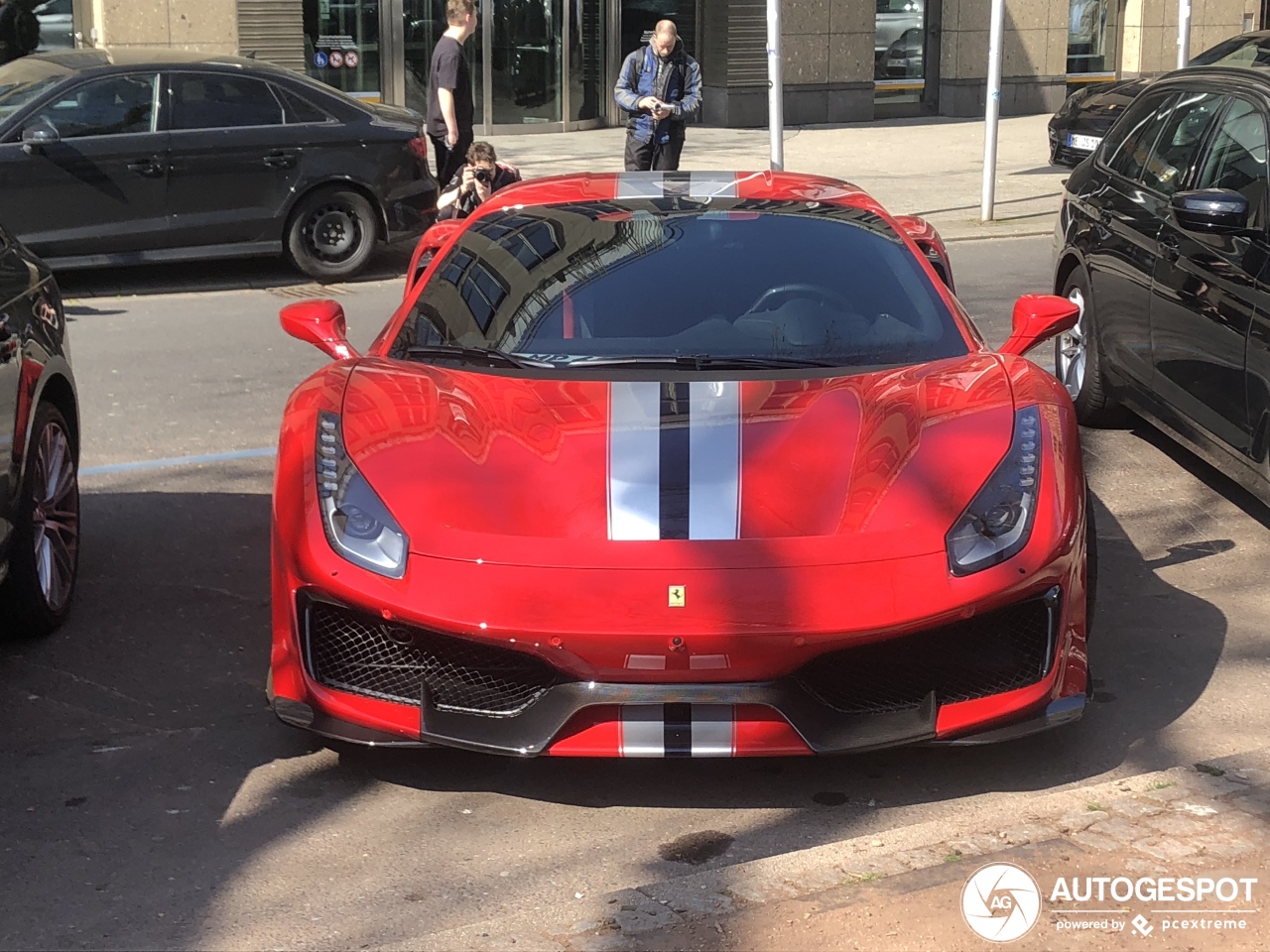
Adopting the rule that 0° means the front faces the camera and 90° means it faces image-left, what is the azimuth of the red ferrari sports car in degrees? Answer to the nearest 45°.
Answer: approximately 0°

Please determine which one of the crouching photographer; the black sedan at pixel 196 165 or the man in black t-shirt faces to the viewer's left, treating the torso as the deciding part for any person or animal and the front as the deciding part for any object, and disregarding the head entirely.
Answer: the black sedan

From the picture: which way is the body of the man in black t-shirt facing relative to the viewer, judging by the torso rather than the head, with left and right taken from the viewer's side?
facing to the right of the viewer

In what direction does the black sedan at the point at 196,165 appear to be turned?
to the viewer's left

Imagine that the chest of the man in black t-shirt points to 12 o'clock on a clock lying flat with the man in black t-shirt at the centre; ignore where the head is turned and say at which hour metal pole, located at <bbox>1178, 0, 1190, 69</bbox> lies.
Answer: The metal pole is roughly at 11 o'clock from the man in black t-shirt.

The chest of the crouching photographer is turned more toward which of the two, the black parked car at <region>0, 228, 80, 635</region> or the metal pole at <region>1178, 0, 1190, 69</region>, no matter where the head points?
the black parked car
